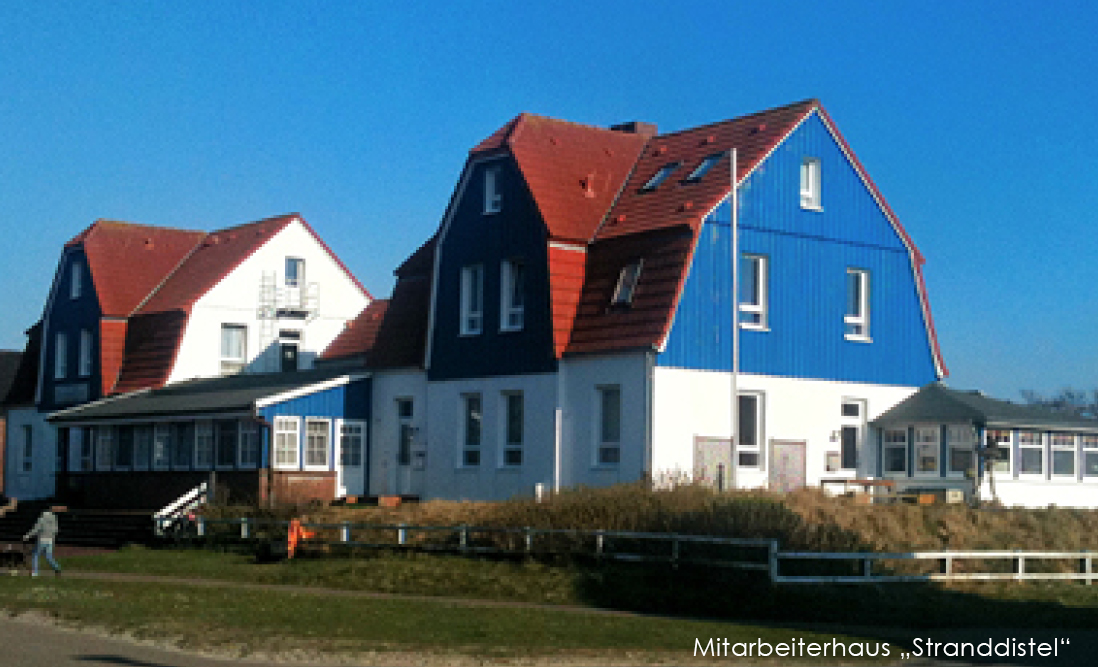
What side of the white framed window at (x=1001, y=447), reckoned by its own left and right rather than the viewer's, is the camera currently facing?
front

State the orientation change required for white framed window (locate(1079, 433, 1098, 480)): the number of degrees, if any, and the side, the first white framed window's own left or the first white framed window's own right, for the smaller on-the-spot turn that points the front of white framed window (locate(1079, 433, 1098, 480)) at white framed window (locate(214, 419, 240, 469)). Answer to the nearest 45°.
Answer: approximately 90° to the first white framed window's own right

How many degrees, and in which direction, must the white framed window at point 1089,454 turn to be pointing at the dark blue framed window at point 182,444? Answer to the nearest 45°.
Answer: approximately 90° to its right

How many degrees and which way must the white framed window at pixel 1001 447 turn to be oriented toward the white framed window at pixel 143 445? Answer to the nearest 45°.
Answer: approximately 90° to its right

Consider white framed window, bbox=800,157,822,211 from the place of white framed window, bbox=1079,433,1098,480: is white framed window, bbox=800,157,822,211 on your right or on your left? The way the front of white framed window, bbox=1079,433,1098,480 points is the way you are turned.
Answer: on your right

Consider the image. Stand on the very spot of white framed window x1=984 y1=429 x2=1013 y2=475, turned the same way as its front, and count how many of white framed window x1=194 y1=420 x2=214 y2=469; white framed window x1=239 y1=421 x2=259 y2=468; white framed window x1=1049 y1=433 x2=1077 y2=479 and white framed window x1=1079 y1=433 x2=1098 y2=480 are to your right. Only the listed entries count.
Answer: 2

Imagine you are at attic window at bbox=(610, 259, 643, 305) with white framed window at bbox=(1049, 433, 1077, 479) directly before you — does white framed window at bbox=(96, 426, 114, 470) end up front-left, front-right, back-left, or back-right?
back-left

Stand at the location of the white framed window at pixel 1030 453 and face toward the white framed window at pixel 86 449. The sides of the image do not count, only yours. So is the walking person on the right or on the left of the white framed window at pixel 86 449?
left

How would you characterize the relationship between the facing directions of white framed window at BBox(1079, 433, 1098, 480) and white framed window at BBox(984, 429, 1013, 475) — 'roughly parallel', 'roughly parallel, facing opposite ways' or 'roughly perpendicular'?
roughly parallel

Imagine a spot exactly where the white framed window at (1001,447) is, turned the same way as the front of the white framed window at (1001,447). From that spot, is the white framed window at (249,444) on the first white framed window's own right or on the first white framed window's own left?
on the first white framed window's own right

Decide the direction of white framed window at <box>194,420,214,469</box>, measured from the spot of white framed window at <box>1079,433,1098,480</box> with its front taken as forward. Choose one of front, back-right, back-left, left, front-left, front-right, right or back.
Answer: right

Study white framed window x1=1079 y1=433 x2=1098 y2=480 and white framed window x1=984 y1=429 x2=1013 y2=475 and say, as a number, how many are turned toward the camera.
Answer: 2

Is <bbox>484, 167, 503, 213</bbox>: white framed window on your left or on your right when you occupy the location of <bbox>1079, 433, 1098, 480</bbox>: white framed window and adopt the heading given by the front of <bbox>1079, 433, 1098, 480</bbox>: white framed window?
on your right

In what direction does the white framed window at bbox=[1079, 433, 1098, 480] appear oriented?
toward the camera

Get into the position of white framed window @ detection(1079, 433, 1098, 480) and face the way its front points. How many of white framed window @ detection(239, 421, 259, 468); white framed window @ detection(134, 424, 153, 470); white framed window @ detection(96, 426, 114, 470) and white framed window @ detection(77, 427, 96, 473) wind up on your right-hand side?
4
